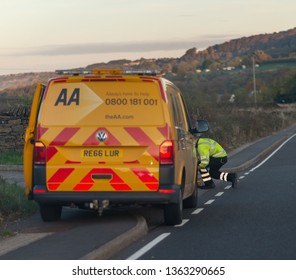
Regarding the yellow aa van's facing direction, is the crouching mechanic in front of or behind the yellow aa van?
in front

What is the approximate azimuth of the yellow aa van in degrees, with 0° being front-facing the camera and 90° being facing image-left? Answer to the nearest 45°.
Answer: approximately 180°

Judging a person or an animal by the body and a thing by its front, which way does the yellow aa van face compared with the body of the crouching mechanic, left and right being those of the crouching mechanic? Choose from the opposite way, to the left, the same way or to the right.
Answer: to the right

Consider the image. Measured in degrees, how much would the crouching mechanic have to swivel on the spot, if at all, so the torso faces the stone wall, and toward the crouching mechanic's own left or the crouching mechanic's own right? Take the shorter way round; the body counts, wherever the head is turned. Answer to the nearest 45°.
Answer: approximately 45° to the crouching mechanic's own right

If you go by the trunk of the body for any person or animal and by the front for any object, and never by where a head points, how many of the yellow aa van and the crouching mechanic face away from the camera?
1

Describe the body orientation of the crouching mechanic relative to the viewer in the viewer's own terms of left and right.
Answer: facing to the left of the viewer
